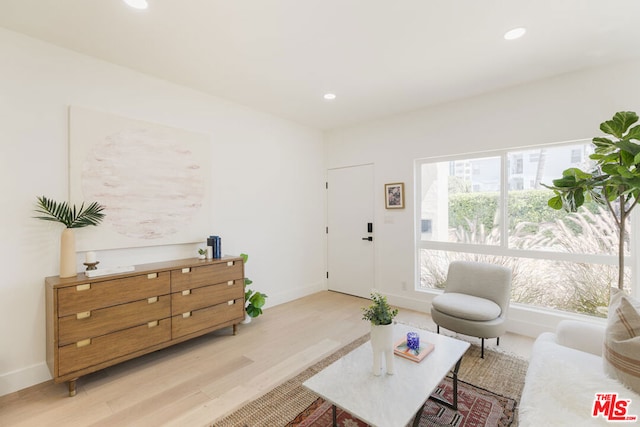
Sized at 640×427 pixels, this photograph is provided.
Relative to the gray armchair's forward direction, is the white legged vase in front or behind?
in front

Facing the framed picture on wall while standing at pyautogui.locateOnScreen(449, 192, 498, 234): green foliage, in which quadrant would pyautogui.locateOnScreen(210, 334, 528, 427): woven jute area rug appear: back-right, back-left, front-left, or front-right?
front-left

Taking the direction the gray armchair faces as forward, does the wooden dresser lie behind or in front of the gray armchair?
in front

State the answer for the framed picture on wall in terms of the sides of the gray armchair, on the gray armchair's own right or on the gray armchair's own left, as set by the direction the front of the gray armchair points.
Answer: on the gray armchair's own right

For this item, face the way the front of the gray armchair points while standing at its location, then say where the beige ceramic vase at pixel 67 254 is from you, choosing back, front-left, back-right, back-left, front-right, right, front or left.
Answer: front

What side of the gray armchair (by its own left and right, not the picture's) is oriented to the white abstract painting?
front

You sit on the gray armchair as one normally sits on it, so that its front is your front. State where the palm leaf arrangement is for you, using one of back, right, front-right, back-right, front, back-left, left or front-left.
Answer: front

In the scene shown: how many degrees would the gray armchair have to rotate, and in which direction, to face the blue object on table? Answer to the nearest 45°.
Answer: approximately 45° to its left

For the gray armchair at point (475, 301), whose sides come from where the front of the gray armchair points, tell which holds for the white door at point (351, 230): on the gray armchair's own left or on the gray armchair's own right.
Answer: on the gray armchair's own right
